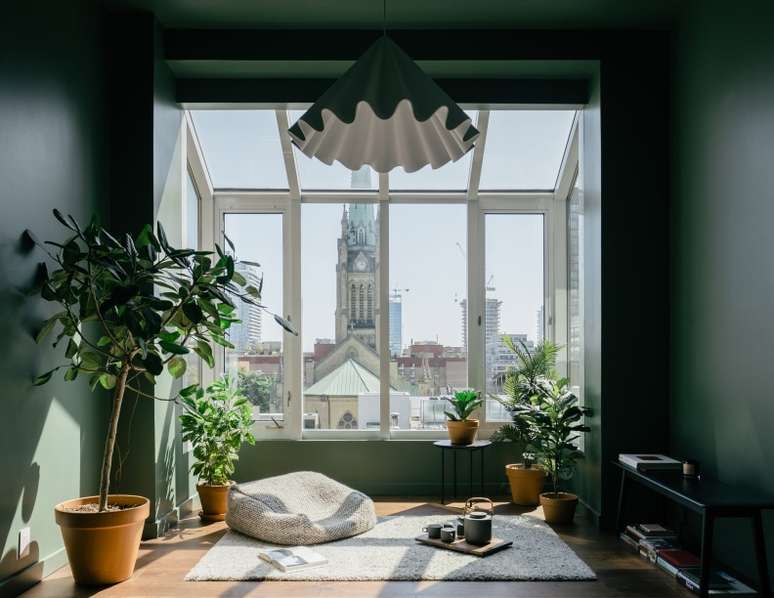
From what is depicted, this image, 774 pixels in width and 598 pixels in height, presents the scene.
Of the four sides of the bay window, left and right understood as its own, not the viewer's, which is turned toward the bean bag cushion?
front

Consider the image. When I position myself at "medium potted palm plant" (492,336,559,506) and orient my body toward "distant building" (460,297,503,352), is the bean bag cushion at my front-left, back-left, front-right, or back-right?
back-left

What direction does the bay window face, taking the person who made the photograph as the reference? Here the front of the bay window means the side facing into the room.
facing the viewer

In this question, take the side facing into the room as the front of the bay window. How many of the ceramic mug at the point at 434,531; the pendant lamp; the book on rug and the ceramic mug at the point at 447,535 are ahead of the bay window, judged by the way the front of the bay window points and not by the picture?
4

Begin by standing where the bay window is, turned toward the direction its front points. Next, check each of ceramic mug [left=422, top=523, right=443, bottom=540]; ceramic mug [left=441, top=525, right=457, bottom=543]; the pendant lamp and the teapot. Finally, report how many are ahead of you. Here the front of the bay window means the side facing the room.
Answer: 4

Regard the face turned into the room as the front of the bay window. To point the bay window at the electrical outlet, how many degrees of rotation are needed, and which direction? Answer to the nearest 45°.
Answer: approximately 45° to its right
